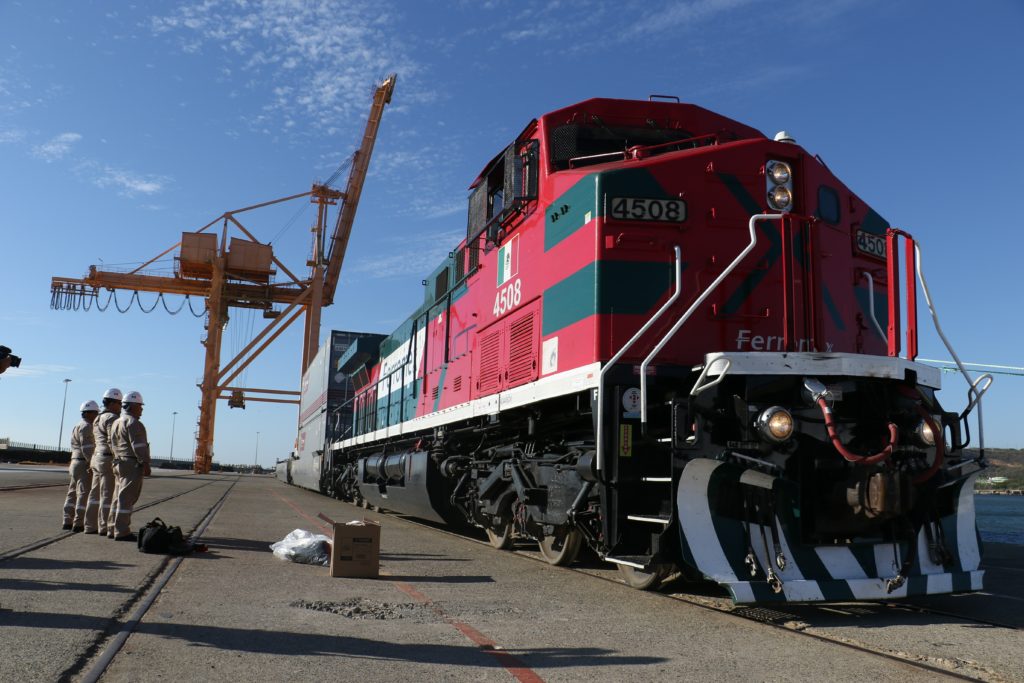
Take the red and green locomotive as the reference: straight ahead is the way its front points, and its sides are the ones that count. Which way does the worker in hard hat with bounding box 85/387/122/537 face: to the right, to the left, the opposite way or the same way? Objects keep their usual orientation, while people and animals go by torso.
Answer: to the left

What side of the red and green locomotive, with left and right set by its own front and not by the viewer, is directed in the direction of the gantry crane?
back

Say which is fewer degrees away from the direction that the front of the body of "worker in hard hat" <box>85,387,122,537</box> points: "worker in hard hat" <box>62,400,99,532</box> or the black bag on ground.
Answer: the black bag on ground

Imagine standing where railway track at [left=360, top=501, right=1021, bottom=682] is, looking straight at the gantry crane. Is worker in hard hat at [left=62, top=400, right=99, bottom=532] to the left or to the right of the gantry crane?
left

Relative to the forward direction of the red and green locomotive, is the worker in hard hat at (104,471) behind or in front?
behind

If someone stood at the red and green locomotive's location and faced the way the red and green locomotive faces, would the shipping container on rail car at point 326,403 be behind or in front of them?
behind

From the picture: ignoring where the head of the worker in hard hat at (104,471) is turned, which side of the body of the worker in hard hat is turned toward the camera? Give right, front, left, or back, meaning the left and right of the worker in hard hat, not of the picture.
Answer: right

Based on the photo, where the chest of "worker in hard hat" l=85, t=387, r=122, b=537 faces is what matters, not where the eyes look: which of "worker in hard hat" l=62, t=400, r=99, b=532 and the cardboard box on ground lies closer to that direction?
the cardboard box on ground

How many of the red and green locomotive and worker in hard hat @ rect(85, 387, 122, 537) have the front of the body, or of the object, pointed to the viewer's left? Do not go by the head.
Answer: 0

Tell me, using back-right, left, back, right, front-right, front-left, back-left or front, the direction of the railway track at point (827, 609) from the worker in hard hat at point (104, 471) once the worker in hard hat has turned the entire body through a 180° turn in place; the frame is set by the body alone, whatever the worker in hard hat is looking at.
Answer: back-left

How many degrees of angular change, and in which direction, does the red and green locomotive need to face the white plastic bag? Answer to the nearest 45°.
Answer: approximately 135° to its right
